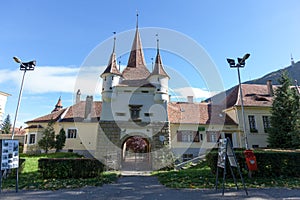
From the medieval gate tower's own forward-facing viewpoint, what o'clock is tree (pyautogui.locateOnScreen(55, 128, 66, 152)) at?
The tree is roughly at 4 o'clock from the medieval gate tower.

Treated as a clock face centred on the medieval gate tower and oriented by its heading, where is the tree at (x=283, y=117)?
The tree is roughly at 9 o'clock from the medieval gate tower.

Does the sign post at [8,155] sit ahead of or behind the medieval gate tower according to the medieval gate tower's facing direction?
ahead

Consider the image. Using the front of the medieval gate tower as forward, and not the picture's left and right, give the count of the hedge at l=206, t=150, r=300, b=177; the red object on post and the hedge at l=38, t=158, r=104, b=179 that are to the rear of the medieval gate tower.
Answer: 0

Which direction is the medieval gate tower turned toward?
toward the camera

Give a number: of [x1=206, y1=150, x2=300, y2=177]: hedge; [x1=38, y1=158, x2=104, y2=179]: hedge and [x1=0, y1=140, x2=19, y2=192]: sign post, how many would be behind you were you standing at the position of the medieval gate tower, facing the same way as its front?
0

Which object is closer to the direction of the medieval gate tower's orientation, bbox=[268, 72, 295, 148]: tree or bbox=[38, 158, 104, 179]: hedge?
the hedge

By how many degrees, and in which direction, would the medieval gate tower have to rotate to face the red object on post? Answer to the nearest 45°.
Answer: approximately 45° to its left

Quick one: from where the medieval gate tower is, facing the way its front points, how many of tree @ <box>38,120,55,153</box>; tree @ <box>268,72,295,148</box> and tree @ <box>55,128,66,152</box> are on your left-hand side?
1

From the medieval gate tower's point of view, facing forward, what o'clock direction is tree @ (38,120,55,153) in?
The tree is roughly at 4 o'clock from the medieval gate tower.

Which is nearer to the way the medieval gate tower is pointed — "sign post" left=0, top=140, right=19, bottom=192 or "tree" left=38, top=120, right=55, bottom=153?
the sign post

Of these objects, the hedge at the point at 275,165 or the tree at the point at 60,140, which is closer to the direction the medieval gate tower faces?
the hedge

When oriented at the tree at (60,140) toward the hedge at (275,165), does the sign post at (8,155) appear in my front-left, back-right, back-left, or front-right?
front-right

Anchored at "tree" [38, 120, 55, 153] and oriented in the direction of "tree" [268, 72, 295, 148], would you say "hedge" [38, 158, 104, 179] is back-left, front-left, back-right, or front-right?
front-right

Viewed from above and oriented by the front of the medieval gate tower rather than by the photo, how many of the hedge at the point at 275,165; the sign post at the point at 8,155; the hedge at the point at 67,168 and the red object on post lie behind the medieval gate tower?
0

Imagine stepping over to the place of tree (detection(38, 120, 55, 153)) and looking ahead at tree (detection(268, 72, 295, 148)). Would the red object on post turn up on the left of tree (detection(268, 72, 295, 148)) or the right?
right

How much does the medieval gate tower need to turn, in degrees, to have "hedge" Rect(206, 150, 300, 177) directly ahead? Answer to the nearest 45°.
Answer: approximately 45° to its left

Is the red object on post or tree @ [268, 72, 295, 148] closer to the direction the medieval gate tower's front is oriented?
the red object on post
